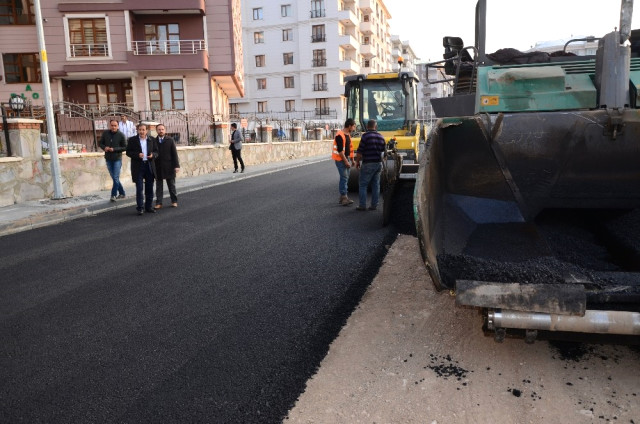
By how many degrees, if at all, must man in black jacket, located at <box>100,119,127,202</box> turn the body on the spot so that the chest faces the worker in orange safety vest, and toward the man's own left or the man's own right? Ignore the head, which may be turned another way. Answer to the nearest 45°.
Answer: approximately 45° to the man's own left

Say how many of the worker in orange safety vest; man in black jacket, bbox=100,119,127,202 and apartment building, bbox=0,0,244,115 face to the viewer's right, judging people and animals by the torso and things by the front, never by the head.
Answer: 1

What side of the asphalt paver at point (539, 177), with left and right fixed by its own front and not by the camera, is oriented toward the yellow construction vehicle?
back

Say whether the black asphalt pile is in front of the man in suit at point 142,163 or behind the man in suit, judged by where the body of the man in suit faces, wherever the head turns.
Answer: in front

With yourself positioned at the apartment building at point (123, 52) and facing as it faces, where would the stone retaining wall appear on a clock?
The stone retaining wall is roughly at 12 o'clock from the apartment building.

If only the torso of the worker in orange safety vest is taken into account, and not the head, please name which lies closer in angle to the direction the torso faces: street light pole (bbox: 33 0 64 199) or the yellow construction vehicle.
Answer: the yellow construction vehicle

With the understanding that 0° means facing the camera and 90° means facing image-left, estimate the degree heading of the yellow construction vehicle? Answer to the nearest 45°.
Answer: approximately 0°

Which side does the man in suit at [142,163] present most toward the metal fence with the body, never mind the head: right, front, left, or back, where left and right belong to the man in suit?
back

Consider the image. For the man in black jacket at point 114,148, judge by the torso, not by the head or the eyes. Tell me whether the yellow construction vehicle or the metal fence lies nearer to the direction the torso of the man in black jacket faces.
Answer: the yellow construction vehicle

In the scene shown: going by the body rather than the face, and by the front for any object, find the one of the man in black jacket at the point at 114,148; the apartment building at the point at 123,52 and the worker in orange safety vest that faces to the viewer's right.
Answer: the worker in orange safety vest
